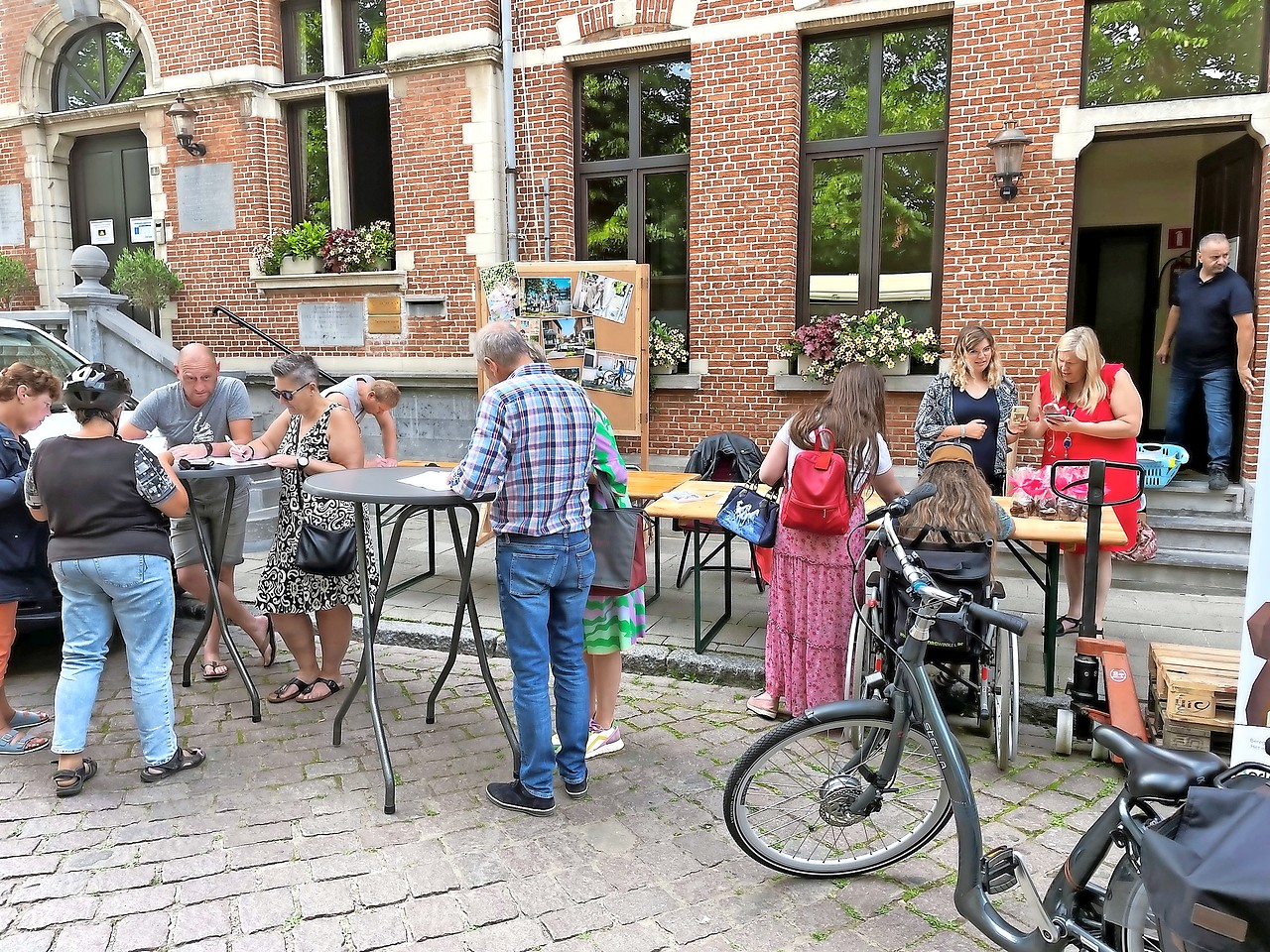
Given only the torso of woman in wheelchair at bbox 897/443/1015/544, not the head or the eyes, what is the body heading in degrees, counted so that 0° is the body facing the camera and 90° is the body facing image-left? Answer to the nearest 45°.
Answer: approximately 180°

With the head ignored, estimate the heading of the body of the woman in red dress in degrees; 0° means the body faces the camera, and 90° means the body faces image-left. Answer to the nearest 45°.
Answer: approximately 45°

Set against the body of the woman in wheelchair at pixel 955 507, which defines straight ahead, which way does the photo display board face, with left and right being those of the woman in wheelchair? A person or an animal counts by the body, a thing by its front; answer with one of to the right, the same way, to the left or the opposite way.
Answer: the opposite way

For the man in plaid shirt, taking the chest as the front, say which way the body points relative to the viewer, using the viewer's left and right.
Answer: facing away from the viewer and to the left of the viewer

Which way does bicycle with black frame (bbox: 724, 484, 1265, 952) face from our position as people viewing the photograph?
facing away from the viewer and to the left of the viewer

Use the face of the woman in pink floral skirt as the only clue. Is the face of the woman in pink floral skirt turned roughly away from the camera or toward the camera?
away from the camera

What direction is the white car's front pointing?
to the viewer's right

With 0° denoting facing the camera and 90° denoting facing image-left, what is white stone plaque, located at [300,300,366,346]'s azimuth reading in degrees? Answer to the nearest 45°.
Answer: approximately 0°

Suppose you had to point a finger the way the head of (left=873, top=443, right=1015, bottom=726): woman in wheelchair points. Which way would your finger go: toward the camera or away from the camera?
away from the camera

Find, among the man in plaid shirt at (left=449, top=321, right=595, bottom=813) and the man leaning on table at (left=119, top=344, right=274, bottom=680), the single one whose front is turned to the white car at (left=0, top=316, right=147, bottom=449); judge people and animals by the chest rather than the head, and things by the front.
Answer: the man in plaid shirt

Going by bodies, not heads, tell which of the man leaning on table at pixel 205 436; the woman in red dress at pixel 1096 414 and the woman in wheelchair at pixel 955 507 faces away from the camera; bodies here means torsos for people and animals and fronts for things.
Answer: the woman in wheelchair

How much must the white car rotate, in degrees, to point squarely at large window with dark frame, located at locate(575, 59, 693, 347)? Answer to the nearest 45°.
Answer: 0° — it already faces it
